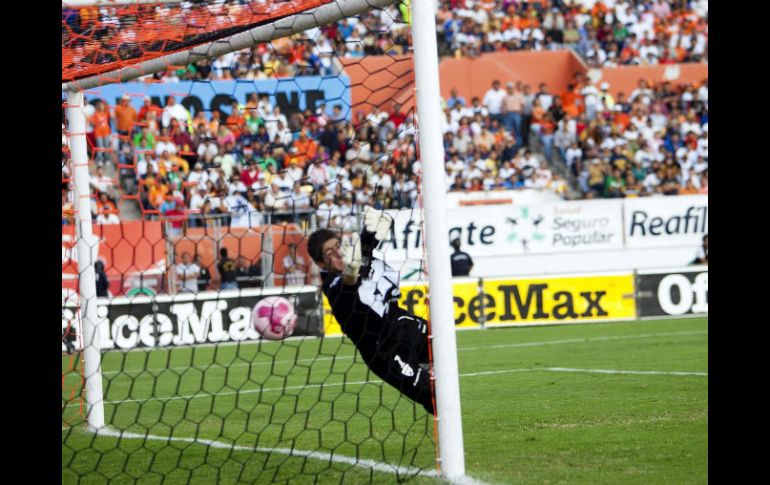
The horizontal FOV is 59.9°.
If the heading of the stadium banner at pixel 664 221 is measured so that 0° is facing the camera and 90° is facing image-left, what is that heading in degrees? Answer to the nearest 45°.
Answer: approximately 0°

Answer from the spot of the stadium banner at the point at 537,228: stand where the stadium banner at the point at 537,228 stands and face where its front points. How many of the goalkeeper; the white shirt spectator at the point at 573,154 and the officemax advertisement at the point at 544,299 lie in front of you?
2

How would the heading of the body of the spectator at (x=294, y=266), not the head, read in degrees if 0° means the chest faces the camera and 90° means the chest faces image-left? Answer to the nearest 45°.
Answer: approximately 0°

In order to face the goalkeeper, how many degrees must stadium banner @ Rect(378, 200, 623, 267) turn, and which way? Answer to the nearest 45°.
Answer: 0° — it already faces them

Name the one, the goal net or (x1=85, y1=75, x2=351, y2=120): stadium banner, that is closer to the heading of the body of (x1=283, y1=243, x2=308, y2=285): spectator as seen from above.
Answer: the goal net

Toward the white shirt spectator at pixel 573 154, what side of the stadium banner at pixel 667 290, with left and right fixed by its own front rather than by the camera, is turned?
back

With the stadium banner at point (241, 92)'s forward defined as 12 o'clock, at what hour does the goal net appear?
The goal net is roughly at 12 o'clock from the stadium banner.

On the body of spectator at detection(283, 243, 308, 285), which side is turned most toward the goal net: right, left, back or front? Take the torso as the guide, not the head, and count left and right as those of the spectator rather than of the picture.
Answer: front

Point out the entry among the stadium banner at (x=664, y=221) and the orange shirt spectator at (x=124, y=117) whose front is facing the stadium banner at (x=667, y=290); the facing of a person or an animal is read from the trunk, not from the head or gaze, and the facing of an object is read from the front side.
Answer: the stadium banner at (x=664, y=221)
